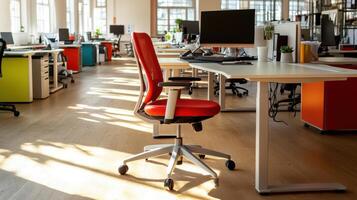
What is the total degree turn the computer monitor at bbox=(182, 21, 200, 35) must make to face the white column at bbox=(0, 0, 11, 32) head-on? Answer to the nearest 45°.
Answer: approximately 90° to its right

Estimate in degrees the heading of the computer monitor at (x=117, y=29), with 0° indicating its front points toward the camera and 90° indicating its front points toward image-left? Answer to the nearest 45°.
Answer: approximately 0°

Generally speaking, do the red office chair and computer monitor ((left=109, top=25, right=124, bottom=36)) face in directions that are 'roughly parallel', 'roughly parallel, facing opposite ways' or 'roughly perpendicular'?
roughly perpendicular

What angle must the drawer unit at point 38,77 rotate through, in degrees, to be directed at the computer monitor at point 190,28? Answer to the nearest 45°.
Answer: approximately 90° to its left

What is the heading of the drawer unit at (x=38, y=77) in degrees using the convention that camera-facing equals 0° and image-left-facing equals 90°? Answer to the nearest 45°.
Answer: approximately 315°

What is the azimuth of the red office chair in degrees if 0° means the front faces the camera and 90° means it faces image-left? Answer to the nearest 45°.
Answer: approximately 270°

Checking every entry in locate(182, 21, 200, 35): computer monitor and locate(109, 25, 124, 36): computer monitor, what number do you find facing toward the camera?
2

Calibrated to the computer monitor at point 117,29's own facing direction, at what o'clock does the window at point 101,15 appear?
The window is roughly at 5 o'clock from the computer monitor.

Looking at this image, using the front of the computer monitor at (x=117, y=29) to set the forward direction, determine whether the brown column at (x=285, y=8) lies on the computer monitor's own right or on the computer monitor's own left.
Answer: on the computer monitor's own left

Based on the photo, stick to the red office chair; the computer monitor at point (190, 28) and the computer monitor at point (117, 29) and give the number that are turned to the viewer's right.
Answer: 1

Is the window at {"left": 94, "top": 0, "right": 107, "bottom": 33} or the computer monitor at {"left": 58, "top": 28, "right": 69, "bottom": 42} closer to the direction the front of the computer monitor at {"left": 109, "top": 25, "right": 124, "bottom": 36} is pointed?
the computer monitor

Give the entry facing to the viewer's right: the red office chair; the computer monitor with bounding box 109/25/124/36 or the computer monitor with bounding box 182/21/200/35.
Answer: the red office chair

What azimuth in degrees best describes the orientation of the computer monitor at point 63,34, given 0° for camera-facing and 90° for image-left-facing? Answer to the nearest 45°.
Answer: approximately 315°
